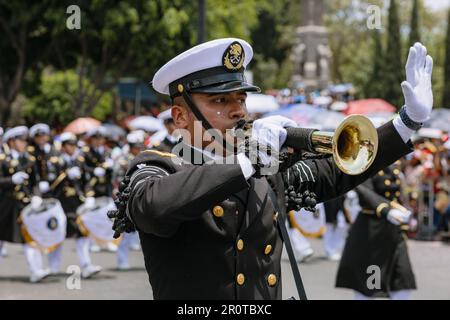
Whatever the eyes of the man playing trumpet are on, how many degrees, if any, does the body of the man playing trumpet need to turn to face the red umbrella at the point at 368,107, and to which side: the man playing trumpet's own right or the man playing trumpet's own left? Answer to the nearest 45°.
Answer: approximately 135° to the man playing trumpet's own left

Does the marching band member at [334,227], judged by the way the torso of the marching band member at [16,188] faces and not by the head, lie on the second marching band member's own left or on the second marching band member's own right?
on the second marching band member's own left

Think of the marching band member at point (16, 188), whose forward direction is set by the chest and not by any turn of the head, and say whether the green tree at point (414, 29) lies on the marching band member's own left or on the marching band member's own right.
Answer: on the marching band member's own left

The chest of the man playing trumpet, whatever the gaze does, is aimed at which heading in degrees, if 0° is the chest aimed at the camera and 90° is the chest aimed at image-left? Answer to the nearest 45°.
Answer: approximately 315°

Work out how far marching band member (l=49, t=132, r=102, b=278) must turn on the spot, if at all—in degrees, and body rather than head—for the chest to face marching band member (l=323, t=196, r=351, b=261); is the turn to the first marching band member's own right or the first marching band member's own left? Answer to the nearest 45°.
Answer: approximately 45° to the first marching band member's own left

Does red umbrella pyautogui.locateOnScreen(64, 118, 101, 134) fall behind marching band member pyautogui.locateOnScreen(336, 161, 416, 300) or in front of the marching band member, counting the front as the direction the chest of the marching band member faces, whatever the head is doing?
behind
